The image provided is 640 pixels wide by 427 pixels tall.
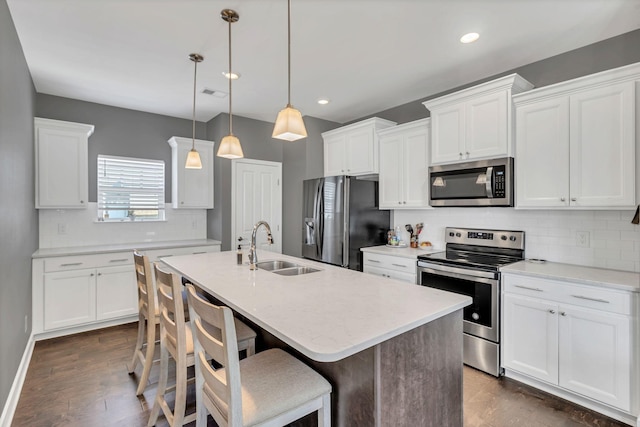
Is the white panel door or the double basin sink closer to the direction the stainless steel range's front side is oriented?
the double basin sink

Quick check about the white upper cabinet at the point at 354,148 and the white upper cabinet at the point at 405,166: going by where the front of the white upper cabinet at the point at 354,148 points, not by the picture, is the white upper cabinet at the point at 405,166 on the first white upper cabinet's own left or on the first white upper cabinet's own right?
on the first white upper cabinet's own left

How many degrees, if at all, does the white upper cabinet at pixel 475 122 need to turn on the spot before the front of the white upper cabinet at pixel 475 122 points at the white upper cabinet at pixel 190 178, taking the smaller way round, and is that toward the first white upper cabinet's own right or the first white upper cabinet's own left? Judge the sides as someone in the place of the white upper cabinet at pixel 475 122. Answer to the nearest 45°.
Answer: approximately 45° to the first white upper cabinet's own right

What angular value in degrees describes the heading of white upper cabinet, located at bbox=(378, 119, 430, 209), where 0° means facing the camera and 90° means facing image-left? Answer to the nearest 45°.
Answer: approximately 45°

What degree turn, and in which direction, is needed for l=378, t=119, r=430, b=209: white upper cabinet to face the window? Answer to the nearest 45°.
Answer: approximately 45° to its right

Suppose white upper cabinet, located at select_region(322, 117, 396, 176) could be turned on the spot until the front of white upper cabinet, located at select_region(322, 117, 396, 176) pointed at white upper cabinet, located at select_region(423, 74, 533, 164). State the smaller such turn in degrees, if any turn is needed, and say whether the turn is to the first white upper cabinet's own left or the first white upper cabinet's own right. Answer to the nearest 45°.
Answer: approximately 90° to the first white upper cabinet's own left

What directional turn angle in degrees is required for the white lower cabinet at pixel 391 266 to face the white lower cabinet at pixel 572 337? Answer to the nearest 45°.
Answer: approximately 90° to its left
